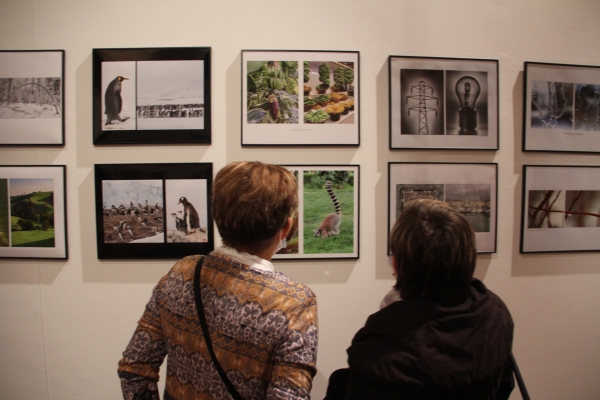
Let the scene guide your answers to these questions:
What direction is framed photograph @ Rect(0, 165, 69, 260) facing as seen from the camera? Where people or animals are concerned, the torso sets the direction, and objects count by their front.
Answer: toward the camera

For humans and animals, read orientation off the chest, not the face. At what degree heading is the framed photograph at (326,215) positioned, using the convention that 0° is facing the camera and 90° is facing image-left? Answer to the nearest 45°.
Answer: approximately 0°

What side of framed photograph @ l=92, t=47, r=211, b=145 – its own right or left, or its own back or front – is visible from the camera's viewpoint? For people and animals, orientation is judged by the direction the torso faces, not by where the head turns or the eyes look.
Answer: front

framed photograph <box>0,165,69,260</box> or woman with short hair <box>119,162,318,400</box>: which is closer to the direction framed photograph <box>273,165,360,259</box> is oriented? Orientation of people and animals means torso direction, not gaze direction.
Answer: the woman with short hair

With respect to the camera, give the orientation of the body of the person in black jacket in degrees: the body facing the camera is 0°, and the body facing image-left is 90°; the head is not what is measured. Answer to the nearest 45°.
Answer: approximately 180°

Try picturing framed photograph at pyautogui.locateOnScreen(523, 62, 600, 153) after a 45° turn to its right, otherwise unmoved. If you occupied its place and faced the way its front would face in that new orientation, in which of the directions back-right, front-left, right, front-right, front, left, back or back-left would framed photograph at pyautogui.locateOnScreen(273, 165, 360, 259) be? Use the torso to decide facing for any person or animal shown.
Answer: front

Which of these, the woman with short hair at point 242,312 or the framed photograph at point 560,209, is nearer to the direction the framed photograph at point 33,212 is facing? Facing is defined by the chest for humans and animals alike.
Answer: the woman with short hair

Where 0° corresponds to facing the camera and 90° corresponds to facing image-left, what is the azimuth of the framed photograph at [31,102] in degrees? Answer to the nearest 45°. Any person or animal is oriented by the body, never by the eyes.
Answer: approximately 0°

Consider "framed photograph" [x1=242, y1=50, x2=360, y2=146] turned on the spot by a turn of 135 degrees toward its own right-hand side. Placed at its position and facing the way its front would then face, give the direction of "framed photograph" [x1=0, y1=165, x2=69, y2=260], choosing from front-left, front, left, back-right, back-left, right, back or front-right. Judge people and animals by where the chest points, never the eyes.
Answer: front-left

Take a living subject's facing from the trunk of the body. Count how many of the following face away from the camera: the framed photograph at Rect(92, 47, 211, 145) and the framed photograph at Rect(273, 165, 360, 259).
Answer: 0

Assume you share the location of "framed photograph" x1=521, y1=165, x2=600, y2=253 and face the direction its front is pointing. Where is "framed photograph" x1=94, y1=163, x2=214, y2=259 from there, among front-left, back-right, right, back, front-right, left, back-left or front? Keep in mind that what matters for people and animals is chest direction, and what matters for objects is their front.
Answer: front-right

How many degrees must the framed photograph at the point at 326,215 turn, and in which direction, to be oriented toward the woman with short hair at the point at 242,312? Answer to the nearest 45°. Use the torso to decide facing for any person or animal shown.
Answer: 0° — it already faces them

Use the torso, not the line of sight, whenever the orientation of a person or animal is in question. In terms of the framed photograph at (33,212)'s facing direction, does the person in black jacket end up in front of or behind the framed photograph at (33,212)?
in front

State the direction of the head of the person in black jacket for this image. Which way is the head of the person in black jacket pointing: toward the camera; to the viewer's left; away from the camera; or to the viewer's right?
away from the camera
